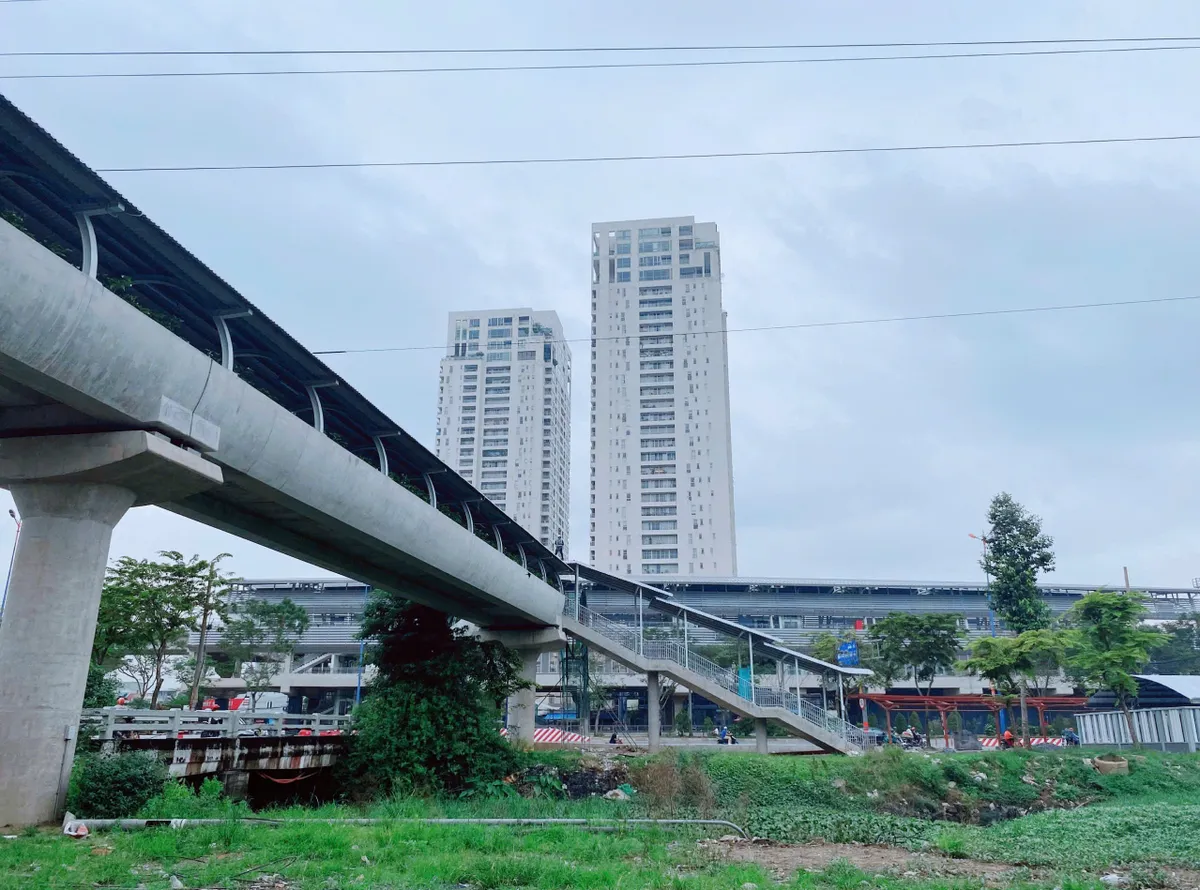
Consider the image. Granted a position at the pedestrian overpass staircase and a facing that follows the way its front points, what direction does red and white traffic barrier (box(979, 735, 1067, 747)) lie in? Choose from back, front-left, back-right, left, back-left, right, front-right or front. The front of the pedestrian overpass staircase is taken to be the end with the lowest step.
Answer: front-left

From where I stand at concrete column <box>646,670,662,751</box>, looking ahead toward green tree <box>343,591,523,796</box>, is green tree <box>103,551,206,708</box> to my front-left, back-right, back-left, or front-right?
front-right

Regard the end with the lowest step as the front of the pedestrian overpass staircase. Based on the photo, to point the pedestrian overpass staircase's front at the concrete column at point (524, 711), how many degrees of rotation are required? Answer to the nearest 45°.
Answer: approximately 180°

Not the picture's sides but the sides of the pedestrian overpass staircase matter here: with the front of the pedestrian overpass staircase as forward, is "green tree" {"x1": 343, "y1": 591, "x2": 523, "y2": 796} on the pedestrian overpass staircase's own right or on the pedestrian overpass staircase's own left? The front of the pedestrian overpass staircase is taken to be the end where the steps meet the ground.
on the pedestrian overpass staircase's own right

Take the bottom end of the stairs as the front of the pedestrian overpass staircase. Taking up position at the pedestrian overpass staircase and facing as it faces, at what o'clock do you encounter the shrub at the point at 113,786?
The shrub is roughly at 4 o'clock from the pedestrian overpass staircase.

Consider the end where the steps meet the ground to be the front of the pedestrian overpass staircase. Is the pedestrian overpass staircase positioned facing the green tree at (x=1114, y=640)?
yes

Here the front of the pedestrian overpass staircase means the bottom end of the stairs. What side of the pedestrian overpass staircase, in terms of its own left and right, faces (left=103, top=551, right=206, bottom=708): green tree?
back

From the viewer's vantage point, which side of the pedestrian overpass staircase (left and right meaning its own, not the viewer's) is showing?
right

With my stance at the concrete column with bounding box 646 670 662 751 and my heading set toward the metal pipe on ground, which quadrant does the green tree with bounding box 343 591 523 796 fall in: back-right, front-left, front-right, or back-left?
front-right

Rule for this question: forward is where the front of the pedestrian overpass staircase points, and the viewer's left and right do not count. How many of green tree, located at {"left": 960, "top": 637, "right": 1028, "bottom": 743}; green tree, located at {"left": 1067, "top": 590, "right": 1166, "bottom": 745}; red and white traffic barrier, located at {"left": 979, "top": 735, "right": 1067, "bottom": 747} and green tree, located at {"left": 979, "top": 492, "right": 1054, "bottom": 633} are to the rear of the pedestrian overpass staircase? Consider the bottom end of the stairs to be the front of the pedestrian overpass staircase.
0

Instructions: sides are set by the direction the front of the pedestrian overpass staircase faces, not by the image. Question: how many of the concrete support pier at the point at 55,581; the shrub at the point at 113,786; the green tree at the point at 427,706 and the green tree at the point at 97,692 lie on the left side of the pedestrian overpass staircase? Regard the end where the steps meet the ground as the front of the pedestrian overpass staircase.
0

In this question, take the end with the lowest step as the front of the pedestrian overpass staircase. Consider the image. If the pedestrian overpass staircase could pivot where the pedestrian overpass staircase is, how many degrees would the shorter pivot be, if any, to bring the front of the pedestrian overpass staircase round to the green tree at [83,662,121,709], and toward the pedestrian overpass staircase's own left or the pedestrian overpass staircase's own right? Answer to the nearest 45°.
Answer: approximately 135° to the pedestrian overpass staircase's own right

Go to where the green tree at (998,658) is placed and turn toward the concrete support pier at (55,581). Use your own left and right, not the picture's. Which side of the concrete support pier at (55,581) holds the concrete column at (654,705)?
right

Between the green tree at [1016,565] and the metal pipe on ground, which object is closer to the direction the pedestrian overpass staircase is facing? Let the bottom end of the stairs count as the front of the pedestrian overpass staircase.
the green tree
